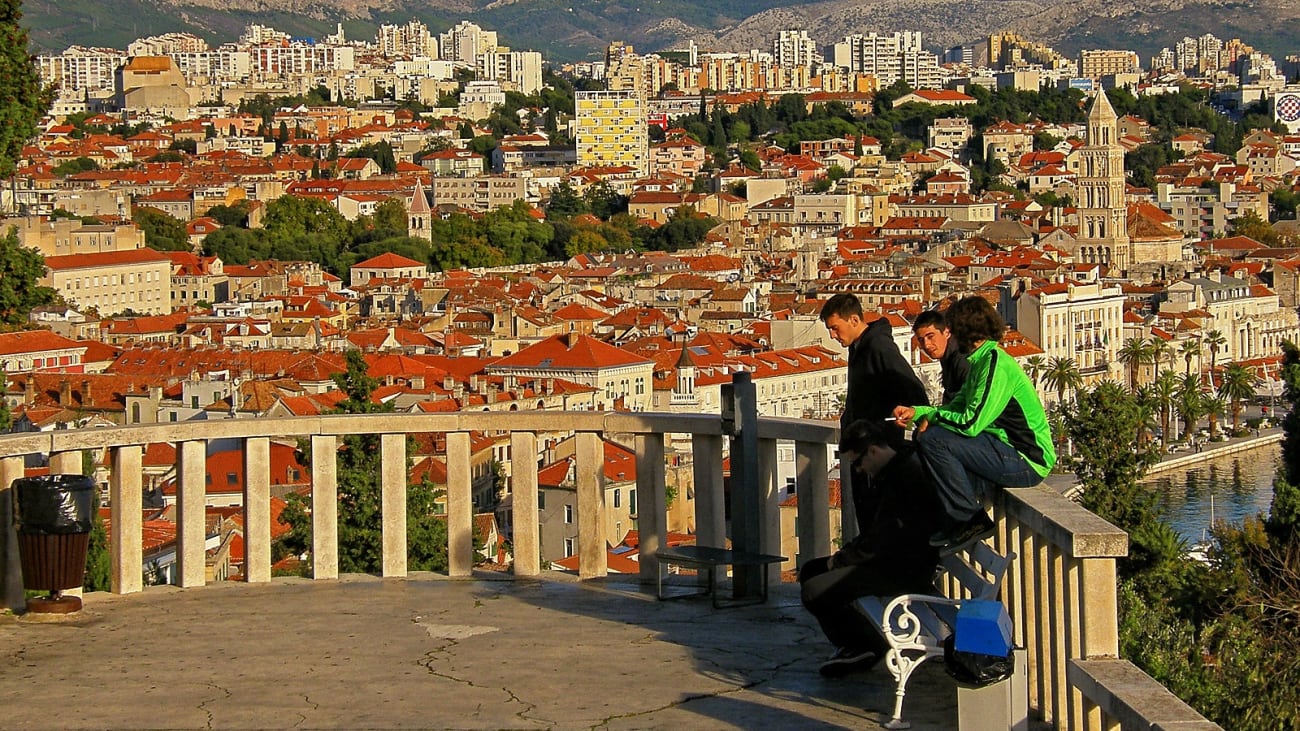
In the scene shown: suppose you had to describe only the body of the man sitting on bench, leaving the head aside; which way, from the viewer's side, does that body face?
to the viewer's left

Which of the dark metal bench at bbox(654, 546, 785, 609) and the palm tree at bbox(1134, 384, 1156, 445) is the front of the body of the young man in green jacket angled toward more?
the dark metal bench

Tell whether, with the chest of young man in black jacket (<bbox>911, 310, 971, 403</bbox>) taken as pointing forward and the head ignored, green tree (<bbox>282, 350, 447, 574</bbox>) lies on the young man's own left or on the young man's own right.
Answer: on the young man's own right

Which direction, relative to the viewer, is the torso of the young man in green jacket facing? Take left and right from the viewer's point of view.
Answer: facing to the left of the viewer

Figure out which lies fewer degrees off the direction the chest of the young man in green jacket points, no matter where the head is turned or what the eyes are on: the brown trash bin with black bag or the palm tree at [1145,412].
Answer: the brown trash bin with black bag

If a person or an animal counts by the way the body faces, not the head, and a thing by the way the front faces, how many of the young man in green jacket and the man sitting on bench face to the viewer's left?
2
